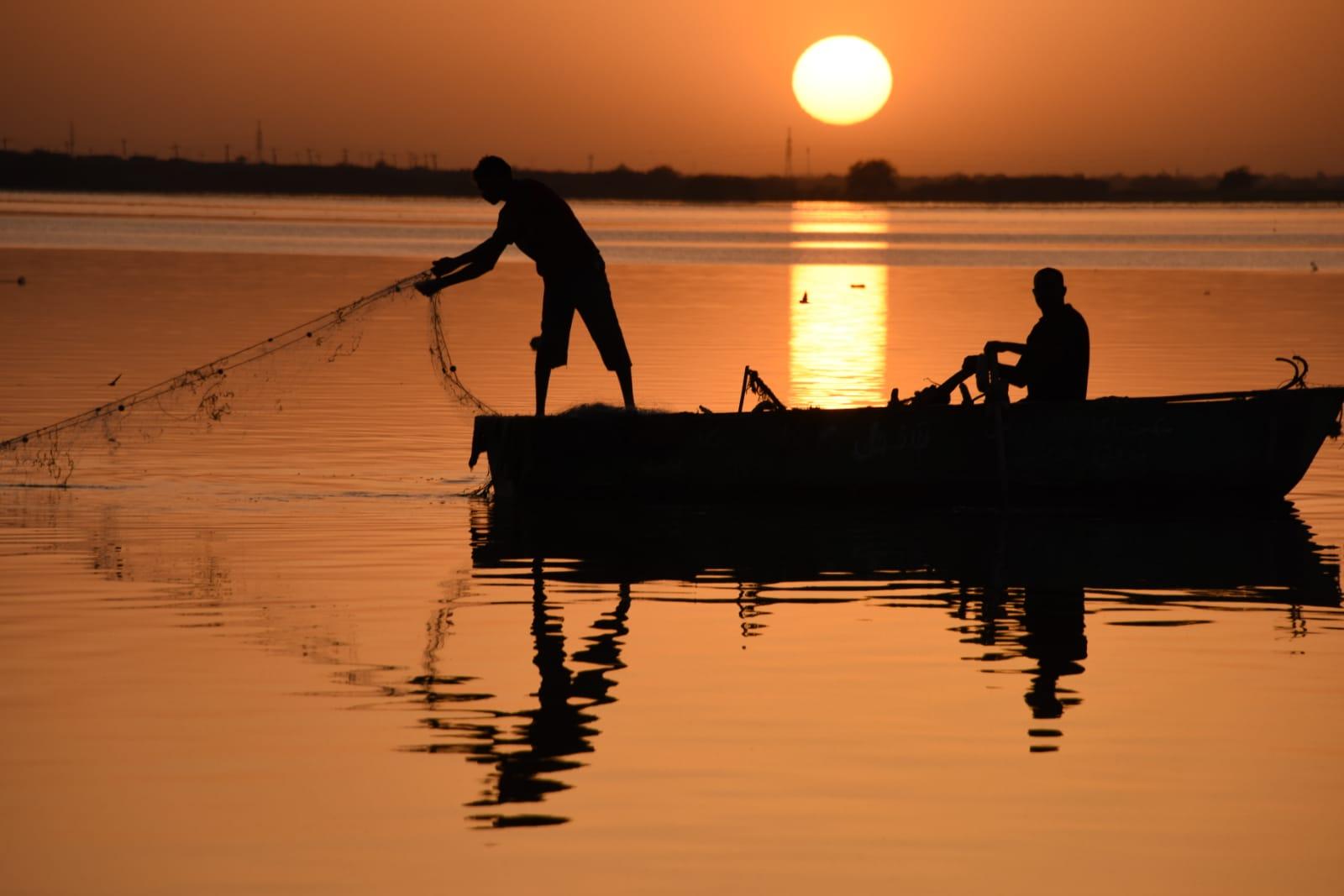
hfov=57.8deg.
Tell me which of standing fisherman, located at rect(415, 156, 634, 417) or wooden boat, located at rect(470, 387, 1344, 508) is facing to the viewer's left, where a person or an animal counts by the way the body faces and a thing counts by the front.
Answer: the standing fisherman

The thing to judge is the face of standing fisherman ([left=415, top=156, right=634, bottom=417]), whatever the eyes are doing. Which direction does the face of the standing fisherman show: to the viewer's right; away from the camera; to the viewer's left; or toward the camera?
to the viewer's left

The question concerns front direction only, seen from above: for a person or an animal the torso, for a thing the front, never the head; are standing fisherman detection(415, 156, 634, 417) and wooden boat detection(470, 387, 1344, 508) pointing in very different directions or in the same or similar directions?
very different directions

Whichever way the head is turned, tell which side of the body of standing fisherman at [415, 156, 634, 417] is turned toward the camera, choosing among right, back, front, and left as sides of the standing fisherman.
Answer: left

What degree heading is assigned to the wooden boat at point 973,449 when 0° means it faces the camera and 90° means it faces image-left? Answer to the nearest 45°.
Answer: approximately 270°

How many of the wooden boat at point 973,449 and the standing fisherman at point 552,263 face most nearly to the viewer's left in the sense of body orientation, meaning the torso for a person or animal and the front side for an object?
1

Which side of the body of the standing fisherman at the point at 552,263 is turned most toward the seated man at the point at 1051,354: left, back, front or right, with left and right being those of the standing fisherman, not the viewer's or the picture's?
back
